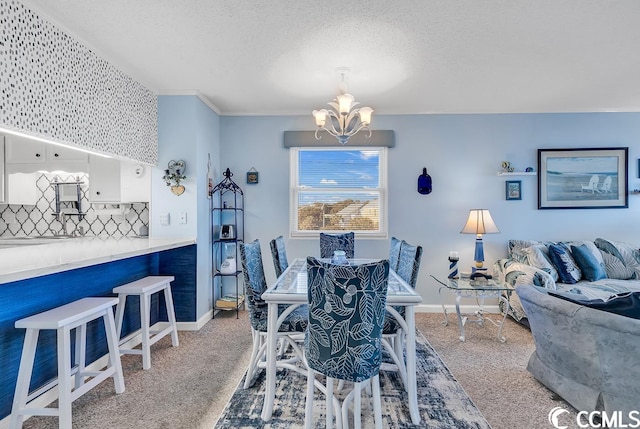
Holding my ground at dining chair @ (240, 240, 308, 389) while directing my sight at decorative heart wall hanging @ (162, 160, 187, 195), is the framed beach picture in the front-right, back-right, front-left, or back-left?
back-right

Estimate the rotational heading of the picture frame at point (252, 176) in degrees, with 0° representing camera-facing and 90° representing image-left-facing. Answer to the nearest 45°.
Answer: approximately 0°

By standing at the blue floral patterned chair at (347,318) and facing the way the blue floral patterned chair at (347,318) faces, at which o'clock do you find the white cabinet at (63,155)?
The white cabinet is roughly at 10 o'clock from the blue floral patterned chair.

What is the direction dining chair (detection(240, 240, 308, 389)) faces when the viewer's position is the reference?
facing to the right of the viewer

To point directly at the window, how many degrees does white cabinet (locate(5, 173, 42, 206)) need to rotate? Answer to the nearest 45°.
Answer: approximately 45° to its left

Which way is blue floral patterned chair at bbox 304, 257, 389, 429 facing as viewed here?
away from the camera

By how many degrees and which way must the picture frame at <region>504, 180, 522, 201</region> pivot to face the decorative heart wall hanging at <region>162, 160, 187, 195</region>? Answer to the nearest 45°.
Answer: approximately 45° to its right

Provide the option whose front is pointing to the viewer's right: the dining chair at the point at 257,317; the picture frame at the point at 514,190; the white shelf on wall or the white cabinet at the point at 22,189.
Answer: the dining chair
